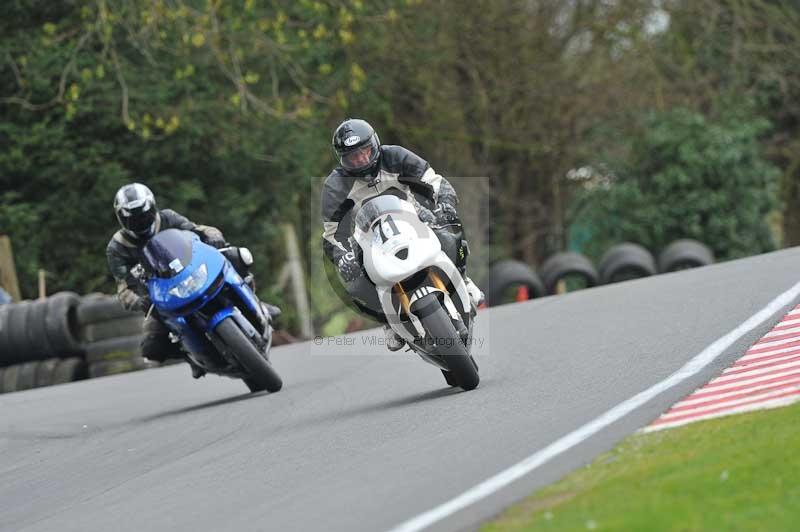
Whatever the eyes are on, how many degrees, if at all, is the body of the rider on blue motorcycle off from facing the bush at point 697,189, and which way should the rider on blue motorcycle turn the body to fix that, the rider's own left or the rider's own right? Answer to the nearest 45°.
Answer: approximately 135° to the rider's own left

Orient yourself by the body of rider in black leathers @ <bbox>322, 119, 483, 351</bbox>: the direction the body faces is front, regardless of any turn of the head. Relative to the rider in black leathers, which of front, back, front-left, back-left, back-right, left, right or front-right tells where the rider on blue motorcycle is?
back-right

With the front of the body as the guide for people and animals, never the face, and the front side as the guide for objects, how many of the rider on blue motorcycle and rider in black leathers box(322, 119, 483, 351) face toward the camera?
2

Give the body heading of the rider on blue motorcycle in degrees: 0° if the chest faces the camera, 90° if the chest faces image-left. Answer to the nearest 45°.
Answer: approximately 0°

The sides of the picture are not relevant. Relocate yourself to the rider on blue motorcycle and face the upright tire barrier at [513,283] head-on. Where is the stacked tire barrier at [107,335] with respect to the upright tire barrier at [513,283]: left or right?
left

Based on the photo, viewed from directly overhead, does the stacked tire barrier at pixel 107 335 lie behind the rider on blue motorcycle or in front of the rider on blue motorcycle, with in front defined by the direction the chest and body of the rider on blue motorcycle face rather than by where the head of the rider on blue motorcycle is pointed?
behind

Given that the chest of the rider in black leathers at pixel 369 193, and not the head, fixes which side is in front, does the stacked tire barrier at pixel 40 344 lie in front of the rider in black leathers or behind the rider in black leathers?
behind
